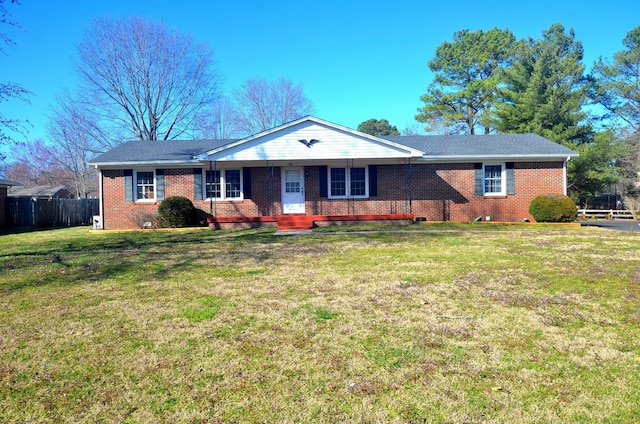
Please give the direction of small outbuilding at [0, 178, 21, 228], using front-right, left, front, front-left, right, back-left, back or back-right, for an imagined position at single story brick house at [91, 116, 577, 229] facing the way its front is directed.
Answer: right

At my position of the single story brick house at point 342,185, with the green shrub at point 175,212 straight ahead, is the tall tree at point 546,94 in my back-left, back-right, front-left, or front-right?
back-right

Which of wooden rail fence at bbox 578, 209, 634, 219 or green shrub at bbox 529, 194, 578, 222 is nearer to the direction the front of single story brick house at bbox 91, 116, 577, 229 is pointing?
the green shrub

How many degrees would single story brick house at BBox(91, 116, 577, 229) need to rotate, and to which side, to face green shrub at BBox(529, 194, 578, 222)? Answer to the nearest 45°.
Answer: approximately 90° to its left

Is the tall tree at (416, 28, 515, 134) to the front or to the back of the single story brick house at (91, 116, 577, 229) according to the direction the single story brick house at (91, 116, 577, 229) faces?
to the back

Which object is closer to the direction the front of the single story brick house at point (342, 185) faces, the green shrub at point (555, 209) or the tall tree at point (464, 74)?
the green shrub

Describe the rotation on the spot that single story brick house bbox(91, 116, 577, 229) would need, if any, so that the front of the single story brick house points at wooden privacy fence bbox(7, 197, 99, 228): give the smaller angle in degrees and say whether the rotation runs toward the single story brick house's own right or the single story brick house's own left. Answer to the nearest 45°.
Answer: approximately 90° to the single story brick house's own right

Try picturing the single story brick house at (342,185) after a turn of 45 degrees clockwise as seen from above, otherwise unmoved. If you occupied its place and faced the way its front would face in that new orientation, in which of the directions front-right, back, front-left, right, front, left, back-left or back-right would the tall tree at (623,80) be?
back

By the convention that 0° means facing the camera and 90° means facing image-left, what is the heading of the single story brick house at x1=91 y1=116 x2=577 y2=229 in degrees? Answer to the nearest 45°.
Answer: approximately 0°

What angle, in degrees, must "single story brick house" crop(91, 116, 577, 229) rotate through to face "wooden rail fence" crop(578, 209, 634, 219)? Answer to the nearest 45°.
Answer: approximately 135° to its left

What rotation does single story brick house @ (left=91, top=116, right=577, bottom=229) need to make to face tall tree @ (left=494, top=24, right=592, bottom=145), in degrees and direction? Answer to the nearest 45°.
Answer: approximately 135° to its left

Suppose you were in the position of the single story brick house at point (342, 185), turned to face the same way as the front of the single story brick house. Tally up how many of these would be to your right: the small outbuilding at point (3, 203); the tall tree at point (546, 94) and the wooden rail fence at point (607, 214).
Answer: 1
